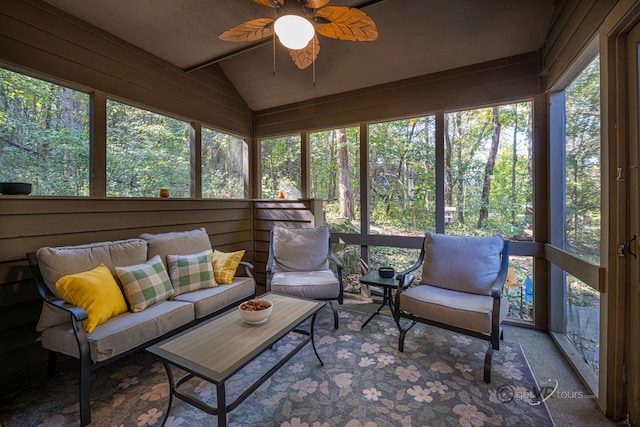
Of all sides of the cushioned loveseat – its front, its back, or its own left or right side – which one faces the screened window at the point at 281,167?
left

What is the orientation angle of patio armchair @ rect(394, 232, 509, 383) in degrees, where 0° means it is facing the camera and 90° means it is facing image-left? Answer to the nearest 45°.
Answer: approximately 45°

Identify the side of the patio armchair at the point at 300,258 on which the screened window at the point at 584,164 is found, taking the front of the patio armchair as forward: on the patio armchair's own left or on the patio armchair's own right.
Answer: on the patio armchair's own left

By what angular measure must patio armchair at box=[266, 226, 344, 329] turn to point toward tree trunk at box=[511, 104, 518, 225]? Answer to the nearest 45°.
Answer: approximately 90° to its left

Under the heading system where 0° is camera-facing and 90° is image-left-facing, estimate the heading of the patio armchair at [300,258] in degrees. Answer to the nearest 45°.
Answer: approximately 0°

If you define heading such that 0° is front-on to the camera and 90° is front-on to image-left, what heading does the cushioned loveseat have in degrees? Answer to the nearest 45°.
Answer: approximately 315°

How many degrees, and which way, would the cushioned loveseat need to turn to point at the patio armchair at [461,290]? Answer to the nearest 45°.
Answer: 0° — it already faces it
